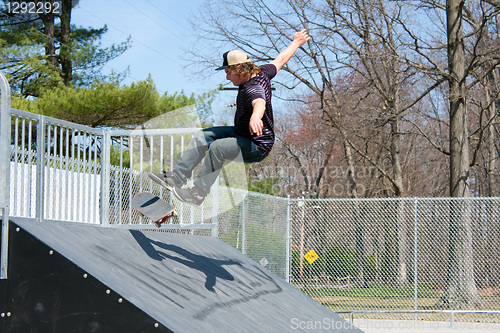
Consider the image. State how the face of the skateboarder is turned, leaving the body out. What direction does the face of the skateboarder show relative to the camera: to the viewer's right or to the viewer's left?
to the viewer's left

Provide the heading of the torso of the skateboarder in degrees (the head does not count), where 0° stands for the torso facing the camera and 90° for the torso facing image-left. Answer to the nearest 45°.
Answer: approximately 90°

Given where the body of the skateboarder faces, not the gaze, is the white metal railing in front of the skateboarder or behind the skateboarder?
in front
